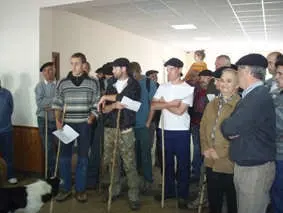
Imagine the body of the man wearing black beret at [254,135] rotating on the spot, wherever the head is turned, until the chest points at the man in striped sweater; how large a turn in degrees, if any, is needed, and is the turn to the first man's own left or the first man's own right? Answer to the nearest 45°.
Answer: approximately 45° to the first man's own right

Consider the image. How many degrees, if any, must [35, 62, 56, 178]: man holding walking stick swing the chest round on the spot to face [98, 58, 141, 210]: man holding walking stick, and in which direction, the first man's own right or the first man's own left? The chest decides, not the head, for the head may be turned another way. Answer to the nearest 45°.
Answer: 0° — they already face them

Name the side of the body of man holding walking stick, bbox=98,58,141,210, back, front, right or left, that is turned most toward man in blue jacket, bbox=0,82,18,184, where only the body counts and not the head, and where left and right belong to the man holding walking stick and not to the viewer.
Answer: right

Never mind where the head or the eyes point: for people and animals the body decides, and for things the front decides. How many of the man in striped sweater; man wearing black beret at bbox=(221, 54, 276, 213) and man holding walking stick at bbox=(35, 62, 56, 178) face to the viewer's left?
1

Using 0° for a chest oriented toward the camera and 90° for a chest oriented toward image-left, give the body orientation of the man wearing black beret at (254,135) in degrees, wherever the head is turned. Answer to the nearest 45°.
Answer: approximately 90°

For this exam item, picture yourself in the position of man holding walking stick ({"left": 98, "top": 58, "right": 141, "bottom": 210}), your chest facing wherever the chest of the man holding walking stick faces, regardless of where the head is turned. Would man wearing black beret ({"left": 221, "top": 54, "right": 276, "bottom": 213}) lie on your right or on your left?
on your left

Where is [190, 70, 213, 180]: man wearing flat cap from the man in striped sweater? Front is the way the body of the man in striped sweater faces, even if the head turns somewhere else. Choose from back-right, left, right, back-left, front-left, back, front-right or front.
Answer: left

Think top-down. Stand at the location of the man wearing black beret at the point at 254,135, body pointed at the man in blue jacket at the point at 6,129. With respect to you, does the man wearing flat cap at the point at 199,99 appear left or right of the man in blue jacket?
right
